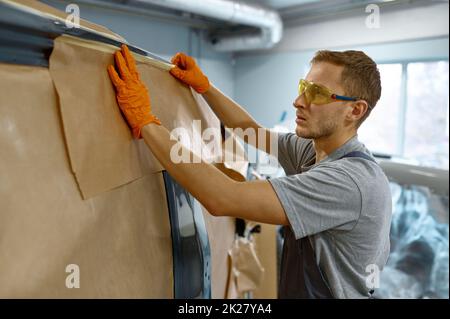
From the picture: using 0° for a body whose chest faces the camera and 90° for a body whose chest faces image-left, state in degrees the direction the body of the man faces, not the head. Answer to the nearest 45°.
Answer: approximately 90°

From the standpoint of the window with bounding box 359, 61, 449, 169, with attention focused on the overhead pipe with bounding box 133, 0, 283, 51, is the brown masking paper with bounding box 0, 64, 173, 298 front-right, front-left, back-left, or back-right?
front-left

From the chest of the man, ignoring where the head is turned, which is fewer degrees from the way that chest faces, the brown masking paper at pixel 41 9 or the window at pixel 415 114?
the brown masking paper

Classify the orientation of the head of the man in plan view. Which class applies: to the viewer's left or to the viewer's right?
to the viewer's left

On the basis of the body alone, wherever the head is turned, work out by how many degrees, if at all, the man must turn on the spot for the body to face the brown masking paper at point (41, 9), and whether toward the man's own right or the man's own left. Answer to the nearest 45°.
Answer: approximately 45° to the man's own left
